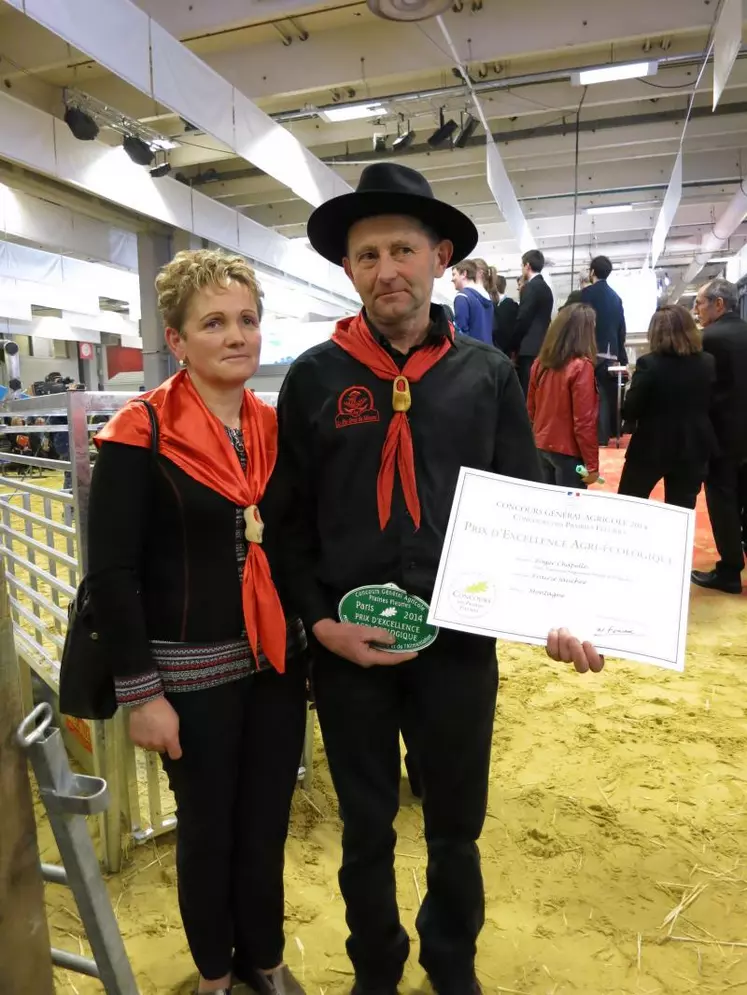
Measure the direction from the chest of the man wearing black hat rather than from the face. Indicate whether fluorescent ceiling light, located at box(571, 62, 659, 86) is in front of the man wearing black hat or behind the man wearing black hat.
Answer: behind

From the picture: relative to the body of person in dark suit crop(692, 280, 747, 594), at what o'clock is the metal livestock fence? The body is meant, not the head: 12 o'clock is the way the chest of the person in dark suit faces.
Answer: The metal livestock fence is roughly at 10 o'clock from the person in dark suit.

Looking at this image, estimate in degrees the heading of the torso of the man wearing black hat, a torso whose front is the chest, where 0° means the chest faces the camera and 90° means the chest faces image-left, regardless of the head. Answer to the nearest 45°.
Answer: approximately 0°

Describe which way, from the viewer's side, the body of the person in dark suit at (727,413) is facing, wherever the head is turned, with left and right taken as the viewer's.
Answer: facing to the left of the viewer

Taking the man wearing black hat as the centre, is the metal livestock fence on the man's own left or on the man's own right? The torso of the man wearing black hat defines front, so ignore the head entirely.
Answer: on the man's own right

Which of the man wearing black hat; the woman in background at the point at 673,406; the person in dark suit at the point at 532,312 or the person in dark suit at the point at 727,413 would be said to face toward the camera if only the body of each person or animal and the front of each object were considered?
the man wearing black hat

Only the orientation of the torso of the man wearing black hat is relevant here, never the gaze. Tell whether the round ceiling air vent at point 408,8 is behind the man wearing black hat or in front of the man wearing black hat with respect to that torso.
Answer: behind

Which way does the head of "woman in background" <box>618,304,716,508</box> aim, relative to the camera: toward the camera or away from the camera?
away from the camera

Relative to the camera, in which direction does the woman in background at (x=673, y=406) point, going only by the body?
away from the camera
